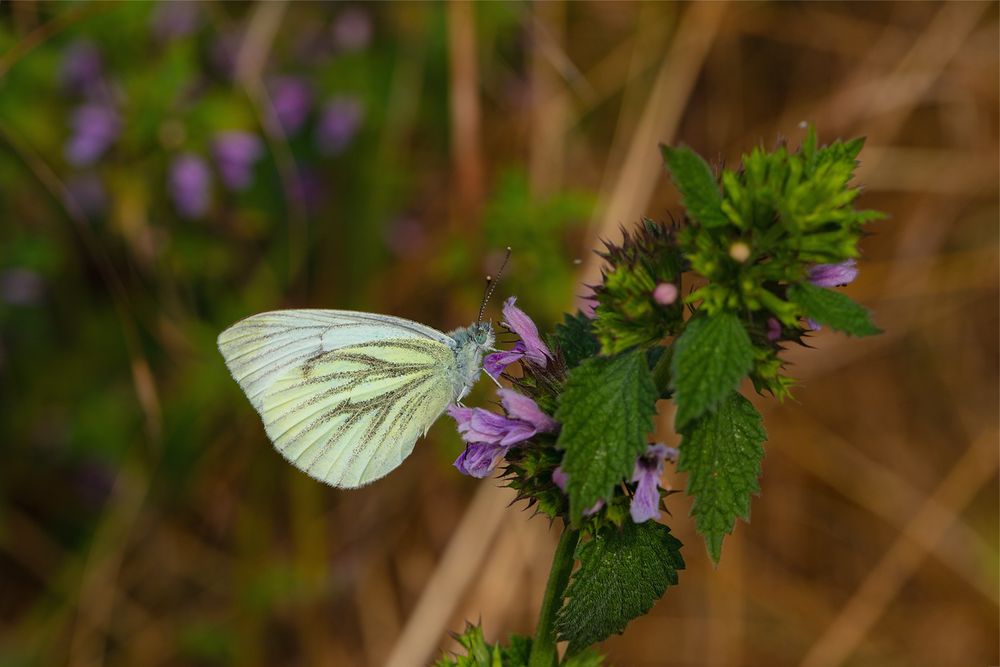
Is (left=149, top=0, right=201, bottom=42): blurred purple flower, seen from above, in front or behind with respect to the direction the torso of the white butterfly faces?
behind

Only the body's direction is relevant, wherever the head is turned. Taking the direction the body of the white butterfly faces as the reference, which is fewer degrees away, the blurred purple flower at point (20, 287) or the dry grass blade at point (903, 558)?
the dry grass blade

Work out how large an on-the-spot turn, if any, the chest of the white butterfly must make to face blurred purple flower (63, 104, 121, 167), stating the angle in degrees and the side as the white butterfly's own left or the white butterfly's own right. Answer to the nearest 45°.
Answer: approximately 135° to the white butterfly's own left

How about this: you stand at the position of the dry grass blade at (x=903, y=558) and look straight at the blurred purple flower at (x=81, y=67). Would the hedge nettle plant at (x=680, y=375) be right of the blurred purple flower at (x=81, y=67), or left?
left

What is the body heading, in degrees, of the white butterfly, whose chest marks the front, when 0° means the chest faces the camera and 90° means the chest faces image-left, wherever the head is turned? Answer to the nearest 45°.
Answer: approximately 270°

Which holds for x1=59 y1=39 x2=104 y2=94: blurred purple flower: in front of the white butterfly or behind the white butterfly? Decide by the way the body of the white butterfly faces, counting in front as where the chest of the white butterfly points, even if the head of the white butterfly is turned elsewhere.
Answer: behind
